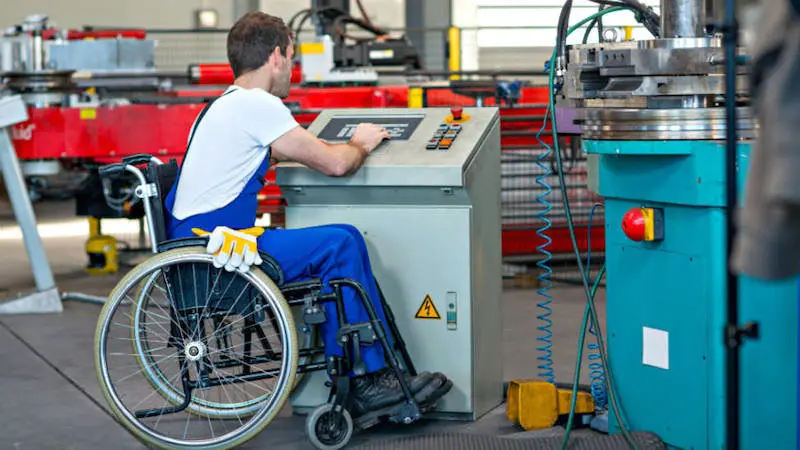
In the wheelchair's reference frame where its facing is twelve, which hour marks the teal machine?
The teal machine is roughly at 1 o'clock from the wheelchair.

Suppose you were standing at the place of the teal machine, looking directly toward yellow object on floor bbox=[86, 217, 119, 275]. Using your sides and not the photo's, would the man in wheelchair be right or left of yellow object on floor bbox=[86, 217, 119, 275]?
left

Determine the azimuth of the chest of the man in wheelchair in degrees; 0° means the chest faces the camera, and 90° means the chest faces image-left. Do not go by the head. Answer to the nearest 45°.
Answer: approximately 270°

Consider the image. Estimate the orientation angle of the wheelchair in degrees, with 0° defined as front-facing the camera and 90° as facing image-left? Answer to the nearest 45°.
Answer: approximately 270°

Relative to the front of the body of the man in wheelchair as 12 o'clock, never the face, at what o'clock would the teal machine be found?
The teal machine is roughly at 1 o'clock from the man in wheelchair.

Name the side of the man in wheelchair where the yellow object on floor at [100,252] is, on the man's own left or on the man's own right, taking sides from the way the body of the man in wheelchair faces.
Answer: on the man's own left

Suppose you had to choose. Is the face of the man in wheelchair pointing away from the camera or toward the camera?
away from the camera
